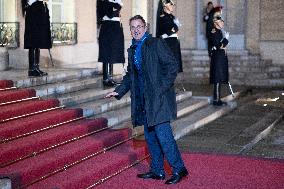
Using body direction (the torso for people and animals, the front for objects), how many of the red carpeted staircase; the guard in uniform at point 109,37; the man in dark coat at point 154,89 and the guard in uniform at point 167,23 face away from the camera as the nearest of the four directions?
0

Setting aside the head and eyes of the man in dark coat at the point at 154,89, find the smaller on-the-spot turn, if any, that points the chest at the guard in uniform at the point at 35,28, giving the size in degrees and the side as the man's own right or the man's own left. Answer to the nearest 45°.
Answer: approximately 90° to the man's own right

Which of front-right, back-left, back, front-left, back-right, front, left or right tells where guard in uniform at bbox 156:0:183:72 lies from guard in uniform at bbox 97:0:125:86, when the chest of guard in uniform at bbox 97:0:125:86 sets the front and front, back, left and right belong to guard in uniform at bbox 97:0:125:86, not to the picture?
left

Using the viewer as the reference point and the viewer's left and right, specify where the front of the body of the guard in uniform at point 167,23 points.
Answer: facing the viewer and to the right of the viewer

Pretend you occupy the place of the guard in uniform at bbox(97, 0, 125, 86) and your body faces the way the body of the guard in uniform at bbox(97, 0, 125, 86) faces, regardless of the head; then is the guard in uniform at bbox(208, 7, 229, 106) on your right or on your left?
on your left

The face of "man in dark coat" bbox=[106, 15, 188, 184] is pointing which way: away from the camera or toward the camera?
toward the camera

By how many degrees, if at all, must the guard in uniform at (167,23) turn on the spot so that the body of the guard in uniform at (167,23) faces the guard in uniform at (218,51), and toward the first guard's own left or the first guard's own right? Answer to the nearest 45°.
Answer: approximately 45° to the first guard's own left

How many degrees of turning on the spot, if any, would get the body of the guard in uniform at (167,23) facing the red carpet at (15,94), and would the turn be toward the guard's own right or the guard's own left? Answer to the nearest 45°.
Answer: approximately 90° to the guard's own right

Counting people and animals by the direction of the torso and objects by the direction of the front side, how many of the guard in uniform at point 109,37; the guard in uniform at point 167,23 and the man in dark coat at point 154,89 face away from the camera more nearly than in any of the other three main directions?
0

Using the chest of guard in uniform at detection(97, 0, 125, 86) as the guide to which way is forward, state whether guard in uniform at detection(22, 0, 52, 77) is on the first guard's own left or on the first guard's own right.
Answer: on the first guard's own right

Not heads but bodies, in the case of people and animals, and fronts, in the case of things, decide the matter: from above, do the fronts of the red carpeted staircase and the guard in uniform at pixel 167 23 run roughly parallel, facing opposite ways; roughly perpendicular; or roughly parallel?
roughly parallel

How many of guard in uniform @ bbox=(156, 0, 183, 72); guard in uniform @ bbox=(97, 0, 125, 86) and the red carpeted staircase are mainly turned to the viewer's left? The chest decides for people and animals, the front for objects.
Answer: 0

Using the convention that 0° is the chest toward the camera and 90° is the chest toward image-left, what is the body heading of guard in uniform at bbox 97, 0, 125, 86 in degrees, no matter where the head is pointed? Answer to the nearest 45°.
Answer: approximately 315°

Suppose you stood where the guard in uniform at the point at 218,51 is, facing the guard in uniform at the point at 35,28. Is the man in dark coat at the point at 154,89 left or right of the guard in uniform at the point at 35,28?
left

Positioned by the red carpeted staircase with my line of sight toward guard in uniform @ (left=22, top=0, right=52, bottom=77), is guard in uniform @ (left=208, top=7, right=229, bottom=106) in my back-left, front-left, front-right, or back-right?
front-right

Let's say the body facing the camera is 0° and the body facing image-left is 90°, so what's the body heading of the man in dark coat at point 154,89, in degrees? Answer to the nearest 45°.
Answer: approximately 45°

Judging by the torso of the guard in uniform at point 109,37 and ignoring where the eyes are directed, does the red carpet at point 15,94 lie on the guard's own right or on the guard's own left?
on the guard's own right
